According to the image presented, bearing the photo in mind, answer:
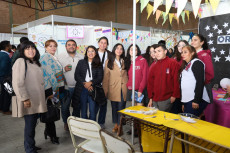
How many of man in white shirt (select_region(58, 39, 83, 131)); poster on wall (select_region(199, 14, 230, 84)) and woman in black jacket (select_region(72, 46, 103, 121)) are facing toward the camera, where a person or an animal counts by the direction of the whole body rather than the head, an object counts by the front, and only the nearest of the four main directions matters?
3

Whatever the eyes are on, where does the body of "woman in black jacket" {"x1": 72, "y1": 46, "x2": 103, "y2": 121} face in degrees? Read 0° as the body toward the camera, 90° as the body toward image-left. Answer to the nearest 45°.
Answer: approximately 0°

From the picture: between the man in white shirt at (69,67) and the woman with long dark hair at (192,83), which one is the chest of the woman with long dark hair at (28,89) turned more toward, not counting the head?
the woman with long dark hair

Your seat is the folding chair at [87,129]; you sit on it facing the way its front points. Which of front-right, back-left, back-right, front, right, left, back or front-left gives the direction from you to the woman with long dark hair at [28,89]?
left

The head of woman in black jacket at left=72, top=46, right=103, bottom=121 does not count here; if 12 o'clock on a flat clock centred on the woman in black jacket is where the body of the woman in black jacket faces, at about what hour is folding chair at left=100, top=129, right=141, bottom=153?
The folding chair is roughly at 12 o'clock from the woman in black jacket.

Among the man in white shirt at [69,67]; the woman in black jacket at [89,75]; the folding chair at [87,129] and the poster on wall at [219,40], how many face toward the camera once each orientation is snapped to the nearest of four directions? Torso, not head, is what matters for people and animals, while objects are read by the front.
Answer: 3

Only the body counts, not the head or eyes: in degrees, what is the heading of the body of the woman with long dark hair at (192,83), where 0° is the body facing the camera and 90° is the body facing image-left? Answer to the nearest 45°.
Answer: approximately 45°

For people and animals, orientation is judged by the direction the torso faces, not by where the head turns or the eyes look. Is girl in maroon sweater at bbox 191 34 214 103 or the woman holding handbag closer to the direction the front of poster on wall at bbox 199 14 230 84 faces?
the girl in maroon sweater
